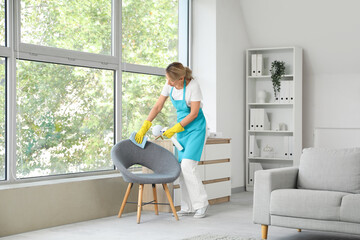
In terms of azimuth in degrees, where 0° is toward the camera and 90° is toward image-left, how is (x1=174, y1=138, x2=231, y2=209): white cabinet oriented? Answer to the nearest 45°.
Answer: approximately 315°

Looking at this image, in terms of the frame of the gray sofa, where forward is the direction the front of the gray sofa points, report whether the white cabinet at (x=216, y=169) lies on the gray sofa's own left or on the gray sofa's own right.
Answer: on the gray sofa's own right

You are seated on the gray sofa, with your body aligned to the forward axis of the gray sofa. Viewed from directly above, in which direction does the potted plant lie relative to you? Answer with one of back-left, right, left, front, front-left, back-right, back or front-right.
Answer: back-right

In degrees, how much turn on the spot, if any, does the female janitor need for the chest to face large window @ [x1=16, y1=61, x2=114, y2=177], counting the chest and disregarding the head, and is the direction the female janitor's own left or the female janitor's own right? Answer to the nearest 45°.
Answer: approximately 45° to the female janitor's own right

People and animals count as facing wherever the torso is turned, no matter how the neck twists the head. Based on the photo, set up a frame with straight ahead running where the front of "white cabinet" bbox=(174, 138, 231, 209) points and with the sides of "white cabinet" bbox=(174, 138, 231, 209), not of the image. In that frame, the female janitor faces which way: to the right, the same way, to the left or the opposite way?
to the right
